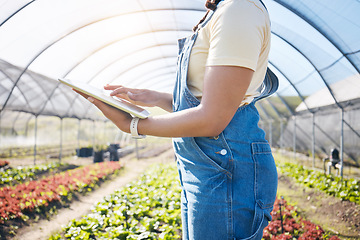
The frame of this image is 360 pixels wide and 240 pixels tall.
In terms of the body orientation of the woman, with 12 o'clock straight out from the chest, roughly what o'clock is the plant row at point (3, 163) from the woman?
The plant row is roughly at 2 o'clock from the woman.

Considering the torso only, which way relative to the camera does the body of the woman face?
to the viewer's left
